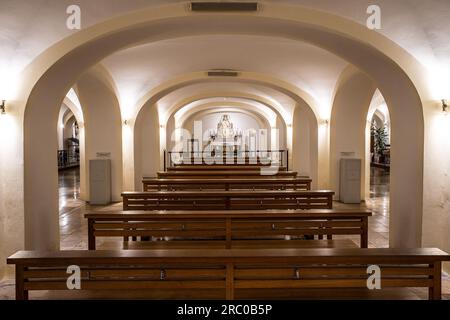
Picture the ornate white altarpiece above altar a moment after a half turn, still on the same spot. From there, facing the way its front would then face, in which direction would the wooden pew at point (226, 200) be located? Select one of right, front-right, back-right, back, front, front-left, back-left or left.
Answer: back

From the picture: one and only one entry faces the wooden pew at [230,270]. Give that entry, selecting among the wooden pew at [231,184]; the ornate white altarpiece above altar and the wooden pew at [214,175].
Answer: the ornate white altarpiece above altar

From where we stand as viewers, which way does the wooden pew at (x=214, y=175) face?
facing away from the viewer

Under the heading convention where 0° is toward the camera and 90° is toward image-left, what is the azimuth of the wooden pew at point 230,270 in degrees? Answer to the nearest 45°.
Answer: approximately 180°

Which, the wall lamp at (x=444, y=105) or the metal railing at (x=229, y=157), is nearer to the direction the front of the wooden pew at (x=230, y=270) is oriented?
the metal railing

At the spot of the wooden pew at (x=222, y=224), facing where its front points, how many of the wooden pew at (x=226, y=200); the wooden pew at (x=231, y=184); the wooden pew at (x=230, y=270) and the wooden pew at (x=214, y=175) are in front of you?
3

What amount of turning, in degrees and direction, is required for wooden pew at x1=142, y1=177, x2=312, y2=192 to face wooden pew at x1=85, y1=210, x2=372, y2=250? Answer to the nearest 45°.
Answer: approximately 180°

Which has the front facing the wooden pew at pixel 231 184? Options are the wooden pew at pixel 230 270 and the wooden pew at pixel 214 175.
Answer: the wooden pew at pixel 230 270

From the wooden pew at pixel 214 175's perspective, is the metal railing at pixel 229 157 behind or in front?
in front

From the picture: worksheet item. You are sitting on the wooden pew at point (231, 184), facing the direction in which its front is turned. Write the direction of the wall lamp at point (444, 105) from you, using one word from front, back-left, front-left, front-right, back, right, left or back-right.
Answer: back-right

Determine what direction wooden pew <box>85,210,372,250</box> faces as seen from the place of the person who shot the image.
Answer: facing away from the viewer

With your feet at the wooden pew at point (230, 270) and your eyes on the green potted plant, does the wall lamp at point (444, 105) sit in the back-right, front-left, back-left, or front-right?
front-right

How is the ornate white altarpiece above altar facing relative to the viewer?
toward the camera

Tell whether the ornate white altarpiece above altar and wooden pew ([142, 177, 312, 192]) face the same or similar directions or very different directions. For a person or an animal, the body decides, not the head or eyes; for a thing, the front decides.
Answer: very different directions

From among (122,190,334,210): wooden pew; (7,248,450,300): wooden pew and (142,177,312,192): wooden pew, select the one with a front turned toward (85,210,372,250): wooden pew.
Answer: (7,248,450,300): wooden pew

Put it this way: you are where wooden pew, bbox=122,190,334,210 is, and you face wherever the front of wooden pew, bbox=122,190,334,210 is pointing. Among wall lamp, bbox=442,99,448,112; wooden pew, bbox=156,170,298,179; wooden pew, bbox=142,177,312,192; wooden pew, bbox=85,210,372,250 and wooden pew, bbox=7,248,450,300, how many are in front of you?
2

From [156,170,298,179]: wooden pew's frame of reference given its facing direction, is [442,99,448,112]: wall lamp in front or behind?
behind

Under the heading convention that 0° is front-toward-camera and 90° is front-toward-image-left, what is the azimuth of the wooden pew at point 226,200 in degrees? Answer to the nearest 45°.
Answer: approximately 180°

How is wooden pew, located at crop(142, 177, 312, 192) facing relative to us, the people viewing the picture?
facing away from the viewer
